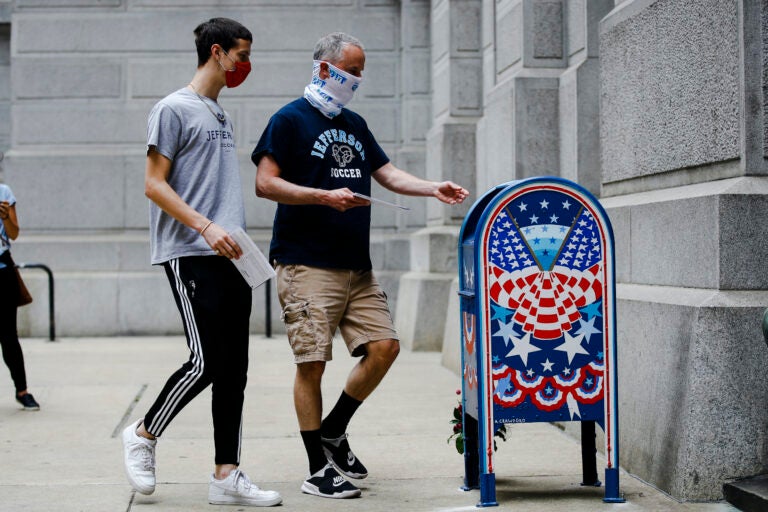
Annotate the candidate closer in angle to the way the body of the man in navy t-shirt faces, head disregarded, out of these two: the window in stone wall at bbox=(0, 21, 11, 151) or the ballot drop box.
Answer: the ballot drop box

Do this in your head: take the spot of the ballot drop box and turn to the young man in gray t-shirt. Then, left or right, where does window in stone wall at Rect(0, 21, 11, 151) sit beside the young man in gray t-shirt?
right

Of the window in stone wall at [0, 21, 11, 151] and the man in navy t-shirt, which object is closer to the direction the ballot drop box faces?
the man in navy t-shirt

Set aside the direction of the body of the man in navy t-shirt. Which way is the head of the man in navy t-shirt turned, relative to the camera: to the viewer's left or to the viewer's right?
to the viewer's right

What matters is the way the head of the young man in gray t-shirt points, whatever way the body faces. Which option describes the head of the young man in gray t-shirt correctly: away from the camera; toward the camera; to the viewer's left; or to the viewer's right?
to the viewer's right

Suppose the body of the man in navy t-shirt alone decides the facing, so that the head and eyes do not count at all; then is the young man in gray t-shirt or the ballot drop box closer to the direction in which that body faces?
the ballot drop box
